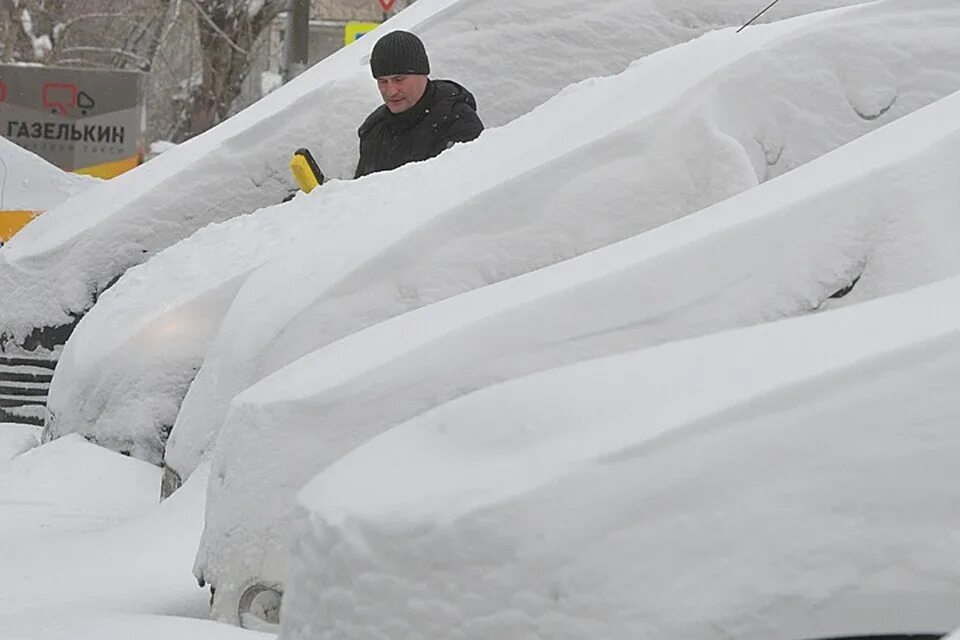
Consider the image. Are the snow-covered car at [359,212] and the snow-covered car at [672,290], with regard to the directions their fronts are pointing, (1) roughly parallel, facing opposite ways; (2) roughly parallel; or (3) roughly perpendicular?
roughly parallel

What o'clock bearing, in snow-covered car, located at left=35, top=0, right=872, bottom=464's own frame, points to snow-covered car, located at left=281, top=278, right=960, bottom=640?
snow-covered car, located at left=281, top=278, right=960, bottom=640 is roughly at 10 o'clock from snow-covered car, located at left=35, top=0, right=872, bottom=464.

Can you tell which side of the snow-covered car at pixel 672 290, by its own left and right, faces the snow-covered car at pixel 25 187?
right

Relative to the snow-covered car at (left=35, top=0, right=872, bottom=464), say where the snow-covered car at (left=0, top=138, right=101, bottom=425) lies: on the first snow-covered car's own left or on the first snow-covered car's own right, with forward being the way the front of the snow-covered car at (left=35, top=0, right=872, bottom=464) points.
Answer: on the first snow-covered car's own right

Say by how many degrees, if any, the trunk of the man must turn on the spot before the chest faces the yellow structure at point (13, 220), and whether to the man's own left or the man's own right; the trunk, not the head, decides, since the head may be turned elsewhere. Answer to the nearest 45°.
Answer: approximately 90° to the man's own right

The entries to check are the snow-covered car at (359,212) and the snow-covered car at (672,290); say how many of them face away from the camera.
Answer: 0

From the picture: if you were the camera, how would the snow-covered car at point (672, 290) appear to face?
facing the viewer and to the left of the viewer

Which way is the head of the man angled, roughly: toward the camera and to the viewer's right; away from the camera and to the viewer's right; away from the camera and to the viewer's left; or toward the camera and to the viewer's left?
toward the camera and to the viewer's left

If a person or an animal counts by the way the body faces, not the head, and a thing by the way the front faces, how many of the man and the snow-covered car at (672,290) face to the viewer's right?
0
